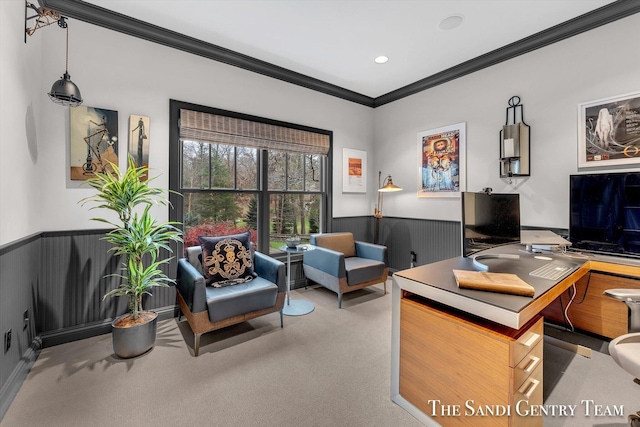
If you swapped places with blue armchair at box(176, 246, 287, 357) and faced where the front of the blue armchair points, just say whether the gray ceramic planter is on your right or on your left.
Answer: on your right

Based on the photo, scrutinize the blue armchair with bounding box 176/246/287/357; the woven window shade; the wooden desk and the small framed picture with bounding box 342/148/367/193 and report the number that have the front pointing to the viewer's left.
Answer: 0

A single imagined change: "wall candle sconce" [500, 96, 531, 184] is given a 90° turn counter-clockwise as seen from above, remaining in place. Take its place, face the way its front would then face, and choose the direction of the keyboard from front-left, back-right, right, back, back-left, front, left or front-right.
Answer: front-right

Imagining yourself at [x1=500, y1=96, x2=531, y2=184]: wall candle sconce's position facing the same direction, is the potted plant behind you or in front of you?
in front

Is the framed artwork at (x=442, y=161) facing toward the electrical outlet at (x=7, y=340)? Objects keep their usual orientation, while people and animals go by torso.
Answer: yes

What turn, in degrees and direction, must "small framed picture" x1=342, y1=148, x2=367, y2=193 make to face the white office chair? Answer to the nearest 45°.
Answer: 0° — it already faces it

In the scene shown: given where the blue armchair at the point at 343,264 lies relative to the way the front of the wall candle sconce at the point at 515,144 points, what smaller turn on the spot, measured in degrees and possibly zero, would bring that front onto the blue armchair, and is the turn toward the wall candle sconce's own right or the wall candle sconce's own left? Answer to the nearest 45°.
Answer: approximately 45° to the wall candle sconce's own right

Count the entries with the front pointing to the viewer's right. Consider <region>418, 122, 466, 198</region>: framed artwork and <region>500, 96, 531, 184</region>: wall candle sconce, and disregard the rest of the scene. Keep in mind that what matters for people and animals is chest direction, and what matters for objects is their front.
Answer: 0

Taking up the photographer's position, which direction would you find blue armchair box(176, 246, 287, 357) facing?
facing the viewer and to the right of the viewer

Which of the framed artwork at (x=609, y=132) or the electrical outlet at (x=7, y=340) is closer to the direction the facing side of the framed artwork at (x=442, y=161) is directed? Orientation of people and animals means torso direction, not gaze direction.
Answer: the electrical outlet

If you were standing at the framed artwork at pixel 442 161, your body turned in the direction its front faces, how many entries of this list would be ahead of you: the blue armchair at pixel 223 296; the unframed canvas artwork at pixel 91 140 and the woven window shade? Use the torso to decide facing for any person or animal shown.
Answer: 3

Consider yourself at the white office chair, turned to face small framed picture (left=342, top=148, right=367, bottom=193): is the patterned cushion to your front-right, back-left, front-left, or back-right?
front-left

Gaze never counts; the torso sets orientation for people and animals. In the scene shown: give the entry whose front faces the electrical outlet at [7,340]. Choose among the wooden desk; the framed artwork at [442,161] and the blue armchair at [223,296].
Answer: the framed artwork

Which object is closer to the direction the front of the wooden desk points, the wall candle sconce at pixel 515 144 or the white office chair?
the white office chair

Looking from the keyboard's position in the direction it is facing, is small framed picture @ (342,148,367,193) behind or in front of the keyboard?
behind
